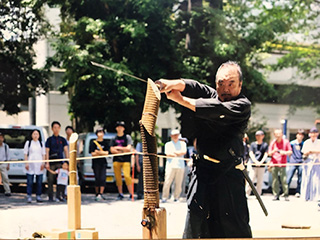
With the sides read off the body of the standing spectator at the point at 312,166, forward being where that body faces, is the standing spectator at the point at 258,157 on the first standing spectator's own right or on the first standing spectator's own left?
on the first standing spectator's own right

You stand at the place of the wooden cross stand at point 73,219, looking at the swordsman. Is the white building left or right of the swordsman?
left

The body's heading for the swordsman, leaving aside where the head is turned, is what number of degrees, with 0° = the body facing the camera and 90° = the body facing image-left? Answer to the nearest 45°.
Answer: approximately 45°

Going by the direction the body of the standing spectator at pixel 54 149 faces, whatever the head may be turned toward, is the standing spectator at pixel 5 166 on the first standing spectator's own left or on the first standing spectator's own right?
on the first standing spectator's own right

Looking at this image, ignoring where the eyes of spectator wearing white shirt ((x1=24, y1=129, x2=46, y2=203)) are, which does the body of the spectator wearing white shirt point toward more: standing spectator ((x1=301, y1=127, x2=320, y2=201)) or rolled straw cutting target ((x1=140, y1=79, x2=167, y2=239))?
the rolled straw cutting target

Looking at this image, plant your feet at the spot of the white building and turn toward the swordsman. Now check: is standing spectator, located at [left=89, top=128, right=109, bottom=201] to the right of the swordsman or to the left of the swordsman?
right

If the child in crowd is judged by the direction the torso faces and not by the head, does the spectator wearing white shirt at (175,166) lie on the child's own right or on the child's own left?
on the child's own left
